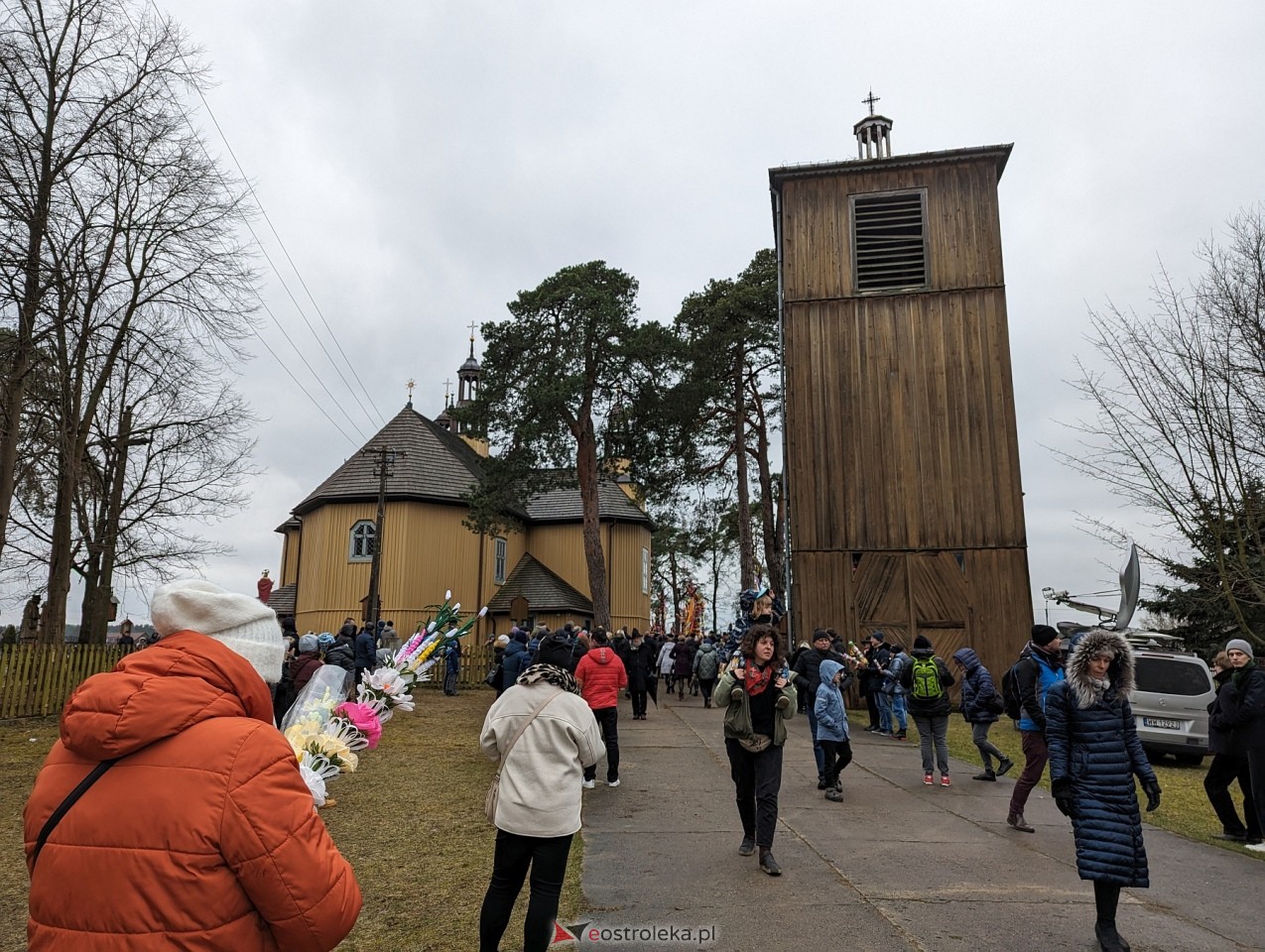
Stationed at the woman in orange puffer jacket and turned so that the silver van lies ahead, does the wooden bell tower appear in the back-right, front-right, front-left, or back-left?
front-left

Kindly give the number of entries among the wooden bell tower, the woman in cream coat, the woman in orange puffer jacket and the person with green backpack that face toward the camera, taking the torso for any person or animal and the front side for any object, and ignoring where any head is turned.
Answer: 1

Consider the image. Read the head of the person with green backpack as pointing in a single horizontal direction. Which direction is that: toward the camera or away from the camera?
away from the camera

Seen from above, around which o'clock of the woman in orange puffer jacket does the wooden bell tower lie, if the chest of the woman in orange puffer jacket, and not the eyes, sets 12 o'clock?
The wooden bell tower is roughly at 12 o'clock from the woman in orange puffer jacket.

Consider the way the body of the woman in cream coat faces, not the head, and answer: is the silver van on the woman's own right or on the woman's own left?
on the woman's own right

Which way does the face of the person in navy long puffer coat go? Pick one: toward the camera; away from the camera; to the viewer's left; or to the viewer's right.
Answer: toward the camera

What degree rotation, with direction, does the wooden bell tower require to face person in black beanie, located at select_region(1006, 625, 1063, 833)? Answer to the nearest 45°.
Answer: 0° — it already faces them

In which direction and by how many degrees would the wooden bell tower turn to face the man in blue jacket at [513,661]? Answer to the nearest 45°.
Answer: approximately 45° to its right

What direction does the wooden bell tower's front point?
toward the camera

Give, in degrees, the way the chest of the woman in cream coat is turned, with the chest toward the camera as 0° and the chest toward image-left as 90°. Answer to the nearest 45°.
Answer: approximately 180°

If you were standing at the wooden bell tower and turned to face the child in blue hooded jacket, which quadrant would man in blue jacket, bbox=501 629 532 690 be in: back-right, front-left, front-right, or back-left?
front-right

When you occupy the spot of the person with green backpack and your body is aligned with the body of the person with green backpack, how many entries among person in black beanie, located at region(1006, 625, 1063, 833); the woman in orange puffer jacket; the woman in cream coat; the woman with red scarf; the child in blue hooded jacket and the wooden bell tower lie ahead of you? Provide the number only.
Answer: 1

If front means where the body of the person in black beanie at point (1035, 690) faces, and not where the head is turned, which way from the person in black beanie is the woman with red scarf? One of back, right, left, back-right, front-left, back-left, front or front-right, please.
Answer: back-right

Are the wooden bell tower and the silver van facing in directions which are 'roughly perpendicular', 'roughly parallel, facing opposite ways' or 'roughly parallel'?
roughly parallel, facing opposite ways

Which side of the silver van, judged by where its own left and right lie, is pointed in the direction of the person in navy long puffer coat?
back

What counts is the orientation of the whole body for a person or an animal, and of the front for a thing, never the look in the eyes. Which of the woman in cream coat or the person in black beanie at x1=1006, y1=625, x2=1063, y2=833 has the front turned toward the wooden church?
the woman in cream coat

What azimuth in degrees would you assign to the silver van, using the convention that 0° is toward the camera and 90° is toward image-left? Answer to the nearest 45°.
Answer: approximately 180°

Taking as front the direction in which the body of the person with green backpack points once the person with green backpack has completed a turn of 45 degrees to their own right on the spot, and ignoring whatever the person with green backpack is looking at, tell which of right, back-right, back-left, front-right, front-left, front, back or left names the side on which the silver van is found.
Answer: front

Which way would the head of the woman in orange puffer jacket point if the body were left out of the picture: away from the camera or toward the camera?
away from the camera

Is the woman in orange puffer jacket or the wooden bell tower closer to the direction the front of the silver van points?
the wooden bell tower
